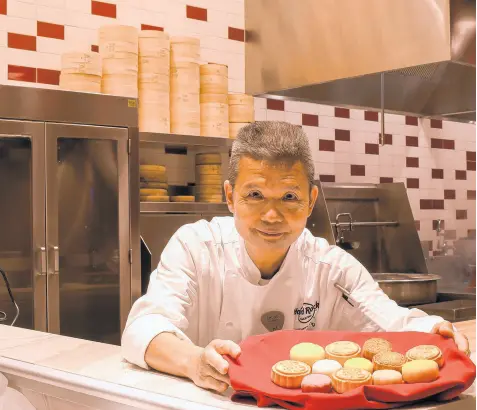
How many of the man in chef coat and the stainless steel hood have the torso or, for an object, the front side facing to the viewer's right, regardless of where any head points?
0

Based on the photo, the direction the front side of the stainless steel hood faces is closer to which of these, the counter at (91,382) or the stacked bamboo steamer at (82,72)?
the counter

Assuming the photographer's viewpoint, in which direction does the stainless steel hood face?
facing the viewer and to the left of the viewer

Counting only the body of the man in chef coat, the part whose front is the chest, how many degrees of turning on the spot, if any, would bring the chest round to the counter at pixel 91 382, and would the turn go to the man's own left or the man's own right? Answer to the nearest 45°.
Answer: approximately 45° to the man's own right

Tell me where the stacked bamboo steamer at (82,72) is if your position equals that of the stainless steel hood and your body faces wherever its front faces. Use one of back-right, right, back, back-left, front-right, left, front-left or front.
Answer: right

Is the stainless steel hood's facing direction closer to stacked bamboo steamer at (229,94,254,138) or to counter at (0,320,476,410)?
the counter

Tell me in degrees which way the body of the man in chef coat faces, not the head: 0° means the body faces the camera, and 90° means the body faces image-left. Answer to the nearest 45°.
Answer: approximately 0°

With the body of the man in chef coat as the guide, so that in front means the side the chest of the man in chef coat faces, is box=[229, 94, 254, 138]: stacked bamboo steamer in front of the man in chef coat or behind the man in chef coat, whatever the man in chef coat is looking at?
behind

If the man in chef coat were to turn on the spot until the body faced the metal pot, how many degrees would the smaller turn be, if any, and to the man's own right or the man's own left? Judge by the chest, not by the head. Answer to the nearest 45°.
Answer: approximately 180°

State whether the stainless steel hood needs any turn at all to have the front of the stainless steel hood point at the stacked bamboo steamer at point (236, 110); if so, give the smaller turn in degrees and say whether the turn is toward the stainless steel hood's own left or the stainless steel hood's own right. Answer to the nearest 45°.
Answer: approximately 135° to the stainless steel hood's own right

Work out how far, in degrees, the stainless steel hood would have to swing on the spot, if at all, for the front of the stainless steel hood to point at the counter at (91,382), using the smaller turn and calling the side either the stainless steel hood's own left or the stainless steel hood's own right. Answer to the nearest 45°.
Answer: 0° — it already faces it
